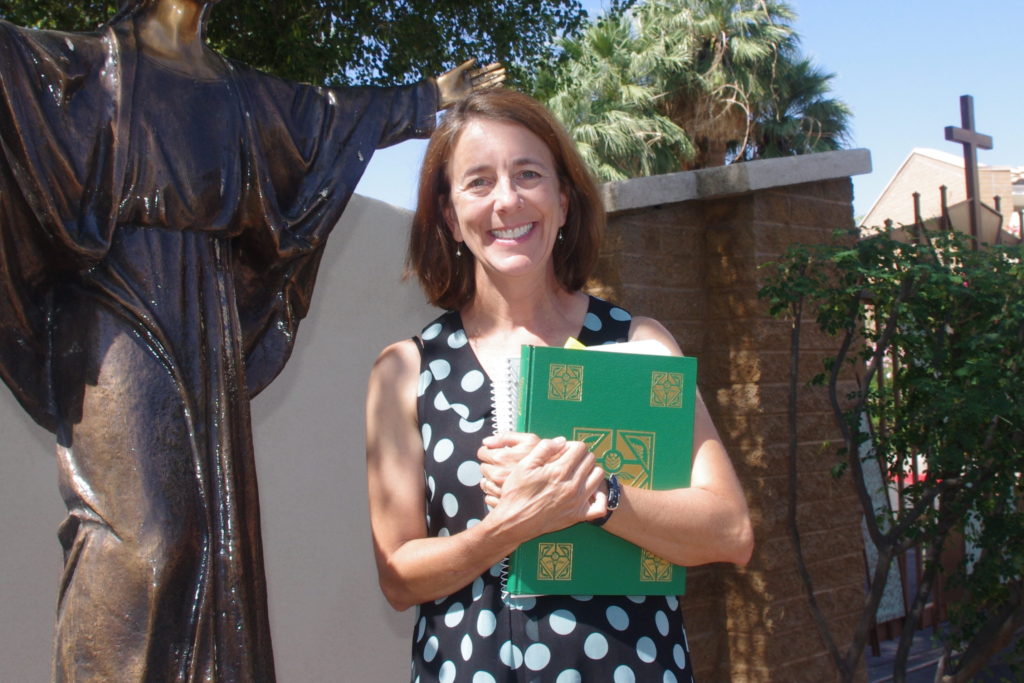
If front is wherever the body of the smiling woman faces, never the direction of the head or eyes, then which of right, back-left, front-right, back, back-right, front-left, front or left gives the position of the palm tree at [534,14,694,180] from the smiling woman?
back

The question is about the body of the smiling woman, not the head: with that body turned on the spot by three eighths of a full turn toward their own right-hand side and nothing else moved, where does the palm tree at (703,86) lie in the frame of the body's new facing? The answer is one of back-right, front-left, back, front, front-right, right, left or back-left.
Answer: front-right

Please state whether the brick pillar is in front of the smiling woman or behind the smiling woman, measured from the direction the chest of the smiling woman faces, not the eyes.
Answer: behind

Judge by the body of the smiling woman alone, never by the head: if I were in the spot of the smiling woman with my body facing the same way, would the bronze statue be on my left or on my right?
on my right

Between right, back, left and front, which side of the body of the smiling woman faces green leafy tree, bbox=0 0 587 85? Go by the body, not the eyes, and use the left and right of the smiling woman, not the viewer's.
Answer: back

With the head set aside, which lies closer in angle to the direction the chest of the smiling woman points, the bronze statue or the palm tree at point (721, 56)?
the bronze statue

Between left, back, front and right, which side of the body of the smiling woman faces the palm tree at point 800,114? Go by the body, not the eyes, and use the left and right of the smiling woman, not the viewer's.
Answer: back

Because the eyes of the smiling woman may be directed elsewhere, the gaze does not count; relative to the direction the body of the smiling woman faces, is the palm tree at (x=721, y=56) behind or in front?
behind

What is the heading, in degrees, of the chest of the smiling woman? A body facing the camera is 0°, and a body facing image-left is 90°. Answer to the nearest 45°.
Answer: approximately 0°
